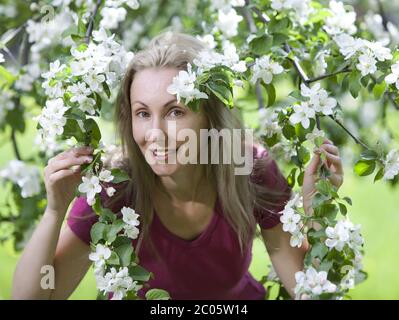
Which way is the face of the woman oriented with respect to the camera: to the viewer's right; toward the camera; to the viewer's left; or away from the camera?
toward the camera

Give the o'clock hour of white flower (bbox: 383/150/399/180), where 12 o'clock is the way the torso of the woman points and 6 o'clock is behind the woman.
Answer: The white flower is roughly at 10 o'clock from the woman.

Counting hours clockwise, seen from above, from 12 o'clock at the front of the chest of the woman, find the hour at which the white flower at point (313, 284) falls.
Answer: The white flower is roughly at 11 o'clock from the woman.

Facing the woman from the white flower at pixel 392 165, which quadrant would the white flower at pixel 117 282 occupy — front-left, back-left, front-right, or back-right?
front-left

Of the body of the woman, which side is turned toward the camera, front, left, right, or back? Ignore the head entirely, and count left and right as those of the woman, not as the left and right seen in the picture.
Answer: front

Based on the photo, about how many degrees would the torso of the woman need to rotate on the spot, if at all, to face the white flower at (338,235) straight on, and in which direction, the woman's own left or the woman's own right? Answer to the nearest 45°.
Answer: approximately 45° to the woman's own left
